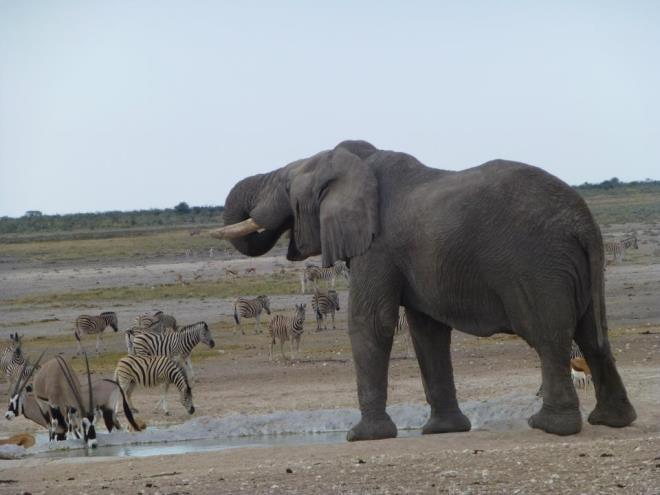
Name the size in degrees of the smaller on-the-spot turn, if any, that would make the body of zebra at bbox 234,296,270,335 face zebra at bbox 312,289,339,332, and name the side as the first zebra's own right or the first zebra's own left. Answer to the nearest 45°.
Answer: approximately 45° to the first zebra's own right

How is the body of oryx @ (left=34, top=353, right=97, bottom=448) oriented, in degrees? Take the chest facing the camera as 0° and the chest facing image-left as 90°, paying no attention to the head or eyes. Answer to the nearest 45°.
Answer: approximately 315°

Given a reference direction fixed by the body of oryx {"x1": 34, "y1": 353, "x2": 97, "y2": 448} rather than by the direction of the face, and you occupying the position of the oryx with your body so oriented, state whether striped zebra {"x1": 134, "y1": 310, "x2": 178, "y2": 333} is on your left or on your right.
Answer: on your left

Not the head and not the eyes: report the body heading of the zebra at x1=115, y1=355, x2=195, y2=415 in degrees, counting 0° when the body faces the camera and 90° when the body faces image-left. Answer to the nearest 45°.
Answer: approximately 270°

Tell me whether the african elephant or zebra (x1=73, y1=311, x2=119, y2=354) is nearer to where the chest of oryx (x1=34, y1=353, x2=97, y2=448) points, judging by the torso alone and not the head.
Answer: the african elephant

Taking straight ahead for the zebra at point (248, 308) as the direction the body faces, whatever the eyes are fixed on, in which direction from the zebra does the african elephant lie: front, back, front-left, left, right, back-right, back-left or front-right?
right

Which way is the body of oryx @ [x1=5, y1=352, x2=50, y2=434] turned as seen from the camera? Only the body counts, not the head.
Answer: to the viewer's left

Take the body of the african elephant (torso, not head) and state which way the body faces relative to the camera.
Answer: to the viewer's left

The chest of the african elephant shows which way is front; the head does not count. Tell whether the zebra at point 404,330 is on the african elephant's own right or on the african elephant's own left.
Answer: on the african elephant's own right

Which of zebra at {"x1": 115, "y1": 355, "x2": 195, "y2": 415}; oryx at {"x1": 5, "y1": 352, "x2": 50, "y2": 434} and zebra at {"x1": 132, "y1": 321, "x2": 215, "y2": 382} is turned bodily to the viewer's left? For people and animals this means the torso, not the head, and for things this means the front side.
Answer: the oryx
